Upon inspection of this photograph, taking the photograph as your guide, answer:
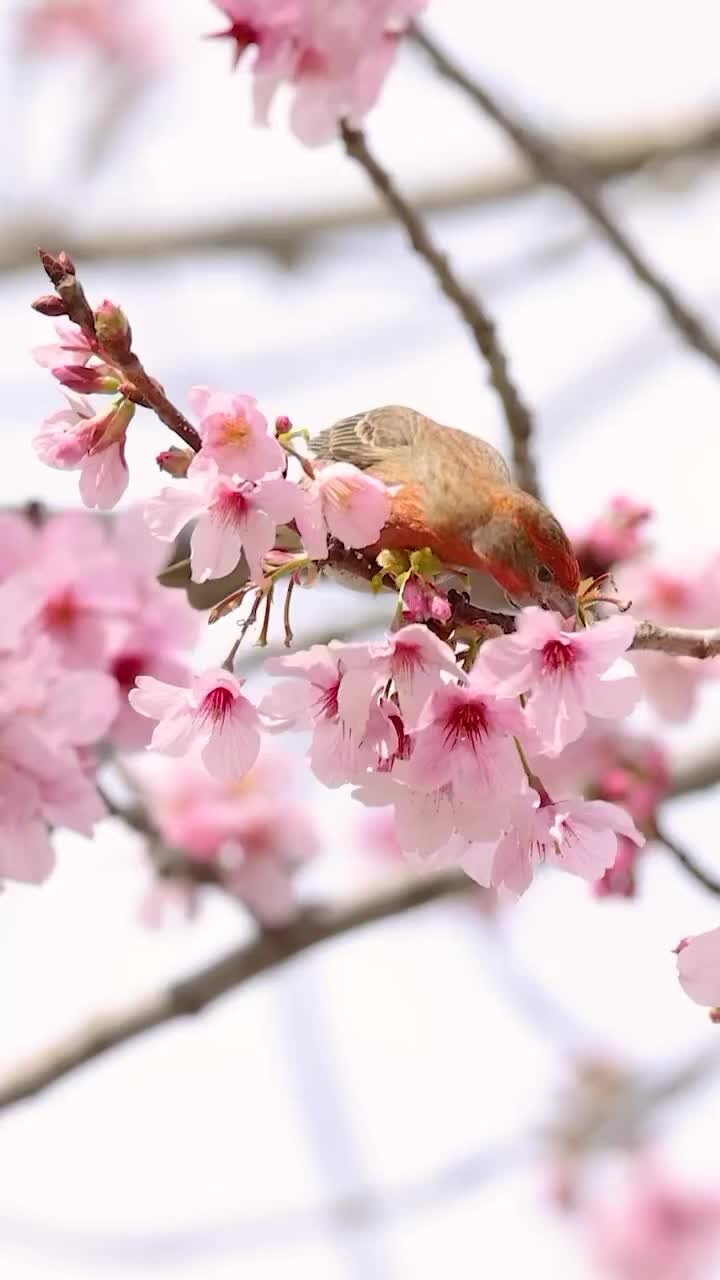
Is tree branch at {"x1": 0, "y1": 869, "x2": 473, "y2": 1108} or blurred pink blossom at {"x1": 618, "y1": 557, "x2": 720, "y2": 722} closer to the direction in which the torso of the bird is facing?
the blurred pink blossom

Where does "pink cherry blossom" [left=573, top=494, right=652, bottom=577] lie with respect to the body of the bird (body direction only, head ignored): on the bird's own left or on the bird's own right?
on the bird's own left

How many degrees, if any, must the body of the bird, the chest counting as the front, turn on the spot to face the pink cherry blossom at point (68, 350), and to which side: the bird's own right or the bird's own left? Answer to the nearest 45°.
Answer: approximately 135° to the bird's own right

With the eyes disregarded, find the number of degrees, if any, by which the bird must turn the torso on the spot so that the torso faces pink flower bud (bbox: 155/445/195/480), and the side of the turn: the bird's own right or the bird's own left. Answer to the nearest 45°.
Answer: approximately 135° to the bird's own right

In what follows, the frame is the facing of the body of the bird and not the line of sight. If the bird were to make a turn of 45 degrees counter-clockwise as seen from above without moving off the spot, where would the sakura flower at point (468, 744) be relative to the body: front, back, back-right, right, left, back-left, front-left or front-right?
back-right

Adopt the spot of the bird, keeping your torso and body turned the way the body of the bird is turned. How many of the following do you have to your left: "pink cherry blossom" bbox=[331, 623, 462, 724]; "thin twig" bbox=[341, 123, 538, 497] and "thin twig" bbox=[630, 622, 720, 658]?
1

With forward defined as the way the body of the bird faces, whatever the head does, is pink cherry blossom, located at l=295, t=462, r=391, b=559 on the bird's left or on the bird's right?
on the bird's right

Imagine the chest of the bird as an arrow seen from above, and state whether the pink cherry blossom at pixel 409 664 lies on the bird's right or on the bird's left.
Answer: on the bird's right

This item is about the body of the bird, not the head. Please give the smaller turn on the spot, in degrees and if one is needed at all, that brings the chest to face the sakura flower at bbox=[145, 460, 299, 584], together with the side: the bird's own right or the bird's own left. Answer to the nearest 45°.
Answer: approximately 135° to the bird's own right

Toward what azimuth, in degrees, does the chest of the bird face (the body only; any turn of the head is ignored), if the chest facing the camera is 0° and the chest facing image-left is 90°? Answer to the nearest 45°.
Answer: approximately 270°

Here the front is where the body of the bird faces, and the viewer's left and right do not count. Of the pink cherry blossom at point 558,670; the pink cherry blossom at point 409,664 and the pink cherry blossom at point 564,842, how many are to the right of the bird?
3

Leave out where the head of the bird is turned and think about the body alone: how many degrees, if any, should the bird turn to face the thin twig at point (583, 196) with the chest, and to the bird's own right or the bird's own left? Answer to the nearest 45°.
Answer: approximately 45° to the bird's own left
